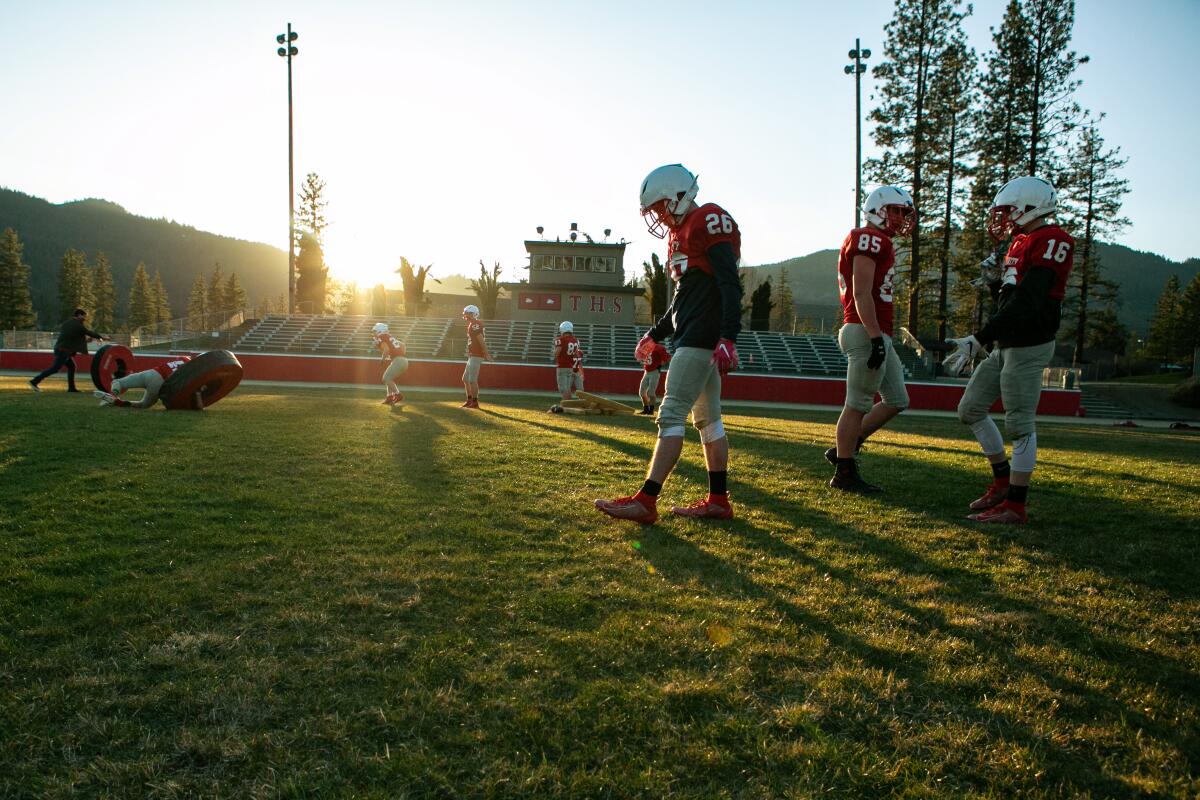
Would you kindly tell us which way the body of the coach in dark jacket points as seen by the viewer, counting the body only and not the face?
to the viewer's right

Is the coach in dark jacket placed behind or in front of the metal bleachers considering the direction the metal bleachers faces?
in front

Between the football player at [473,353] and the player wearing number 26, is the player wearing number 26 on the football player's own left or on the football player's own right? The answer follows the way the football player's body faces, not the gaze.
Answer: on the football player's own left

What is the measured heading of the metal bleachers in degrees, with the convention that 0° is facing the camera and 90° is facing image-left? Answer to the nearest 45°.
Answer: approximately 0°

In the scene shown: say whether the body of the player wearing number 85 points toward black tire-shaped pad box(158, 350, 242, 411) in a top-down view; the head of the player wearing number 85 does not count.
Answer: no

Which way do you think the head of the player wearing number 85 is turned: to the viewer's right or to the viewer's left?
to the viewer's right

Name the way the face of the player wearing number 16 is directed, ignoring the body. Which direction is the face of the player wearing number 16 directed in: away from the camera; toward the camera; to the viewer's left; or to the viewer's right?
to the viewer's left

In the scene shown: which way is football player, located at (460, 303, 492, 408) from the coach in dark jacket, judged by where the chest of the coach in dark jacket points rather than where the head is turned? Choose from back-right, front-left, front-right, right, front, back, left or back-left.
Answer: front-right

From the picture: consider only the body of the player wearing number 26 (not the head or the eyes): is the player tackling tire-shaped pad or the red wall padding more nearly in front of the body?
the player tackling tire-shaped pad
